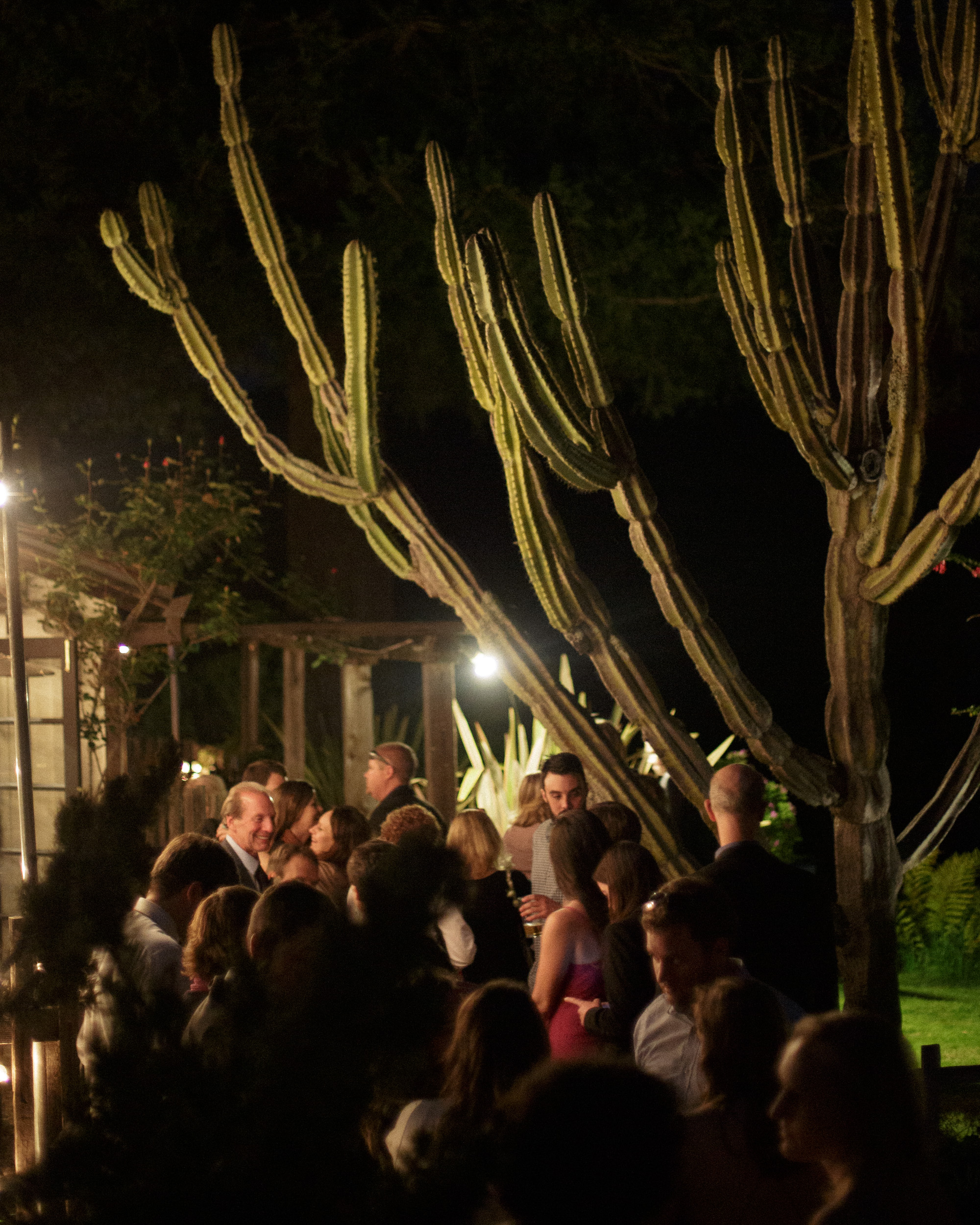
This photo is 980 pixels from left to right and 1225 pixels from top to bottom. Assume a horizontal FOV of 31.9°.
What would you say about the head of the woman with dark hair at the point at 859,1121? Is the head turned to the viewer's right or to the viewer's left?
to the viewer's left

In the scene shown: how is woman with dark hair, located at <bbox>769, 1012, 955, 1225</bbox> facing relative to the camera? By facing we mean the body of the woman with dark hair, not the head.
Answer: to the viewer's left

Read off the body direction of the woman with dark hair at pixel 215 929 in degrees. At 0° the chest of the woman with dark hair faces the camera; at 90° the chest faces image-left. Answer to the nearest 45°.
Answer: approximately 225°

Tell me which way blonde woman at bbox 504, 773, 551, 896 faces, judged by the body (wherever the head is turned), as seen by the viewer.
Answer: away from the camera

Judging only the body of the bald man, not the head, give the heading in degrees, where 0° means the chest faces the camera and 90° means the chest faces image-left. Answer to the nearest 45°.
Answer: approximately 180°

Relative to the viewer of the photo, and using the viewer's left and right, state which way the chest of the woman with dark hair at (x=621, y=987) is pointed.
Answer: facing to the left of the viewer

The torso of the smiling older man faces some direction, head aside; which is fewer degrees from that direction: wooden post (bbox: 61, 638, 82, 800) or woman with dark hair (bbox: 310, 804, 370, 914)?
the woman with dark hair

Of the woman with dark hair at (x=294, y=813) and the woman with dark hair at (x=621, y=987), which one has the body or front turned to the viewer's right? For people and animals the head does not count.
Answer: the woman with dark hair at (x=294, y=813)

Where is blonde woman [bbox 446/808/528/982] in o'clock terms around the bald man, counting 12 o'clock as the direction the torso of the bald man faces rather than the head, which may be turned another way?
The blonde woman is roughly at 10 o'clock from the bald man.

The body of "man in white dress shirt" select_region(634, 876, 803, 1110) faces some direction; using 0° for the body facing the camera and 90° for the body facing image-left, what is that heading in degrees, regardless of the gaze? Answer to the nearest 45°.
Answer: approximately 45°

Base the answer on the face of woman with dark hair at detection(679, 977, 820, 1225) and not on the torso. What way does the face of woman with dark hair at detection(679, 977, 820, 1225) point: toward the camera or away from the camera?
away from the camera

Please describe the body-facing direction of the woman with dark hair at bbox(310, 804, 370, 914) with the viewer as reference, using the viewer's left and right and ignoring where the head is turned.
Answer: facing to the left of the viewer

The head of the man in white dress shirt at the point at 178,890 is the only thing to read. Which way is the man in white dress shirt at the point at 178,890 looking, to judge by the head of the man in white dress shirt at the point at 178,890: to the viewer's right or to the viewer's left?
to the viewer's right
